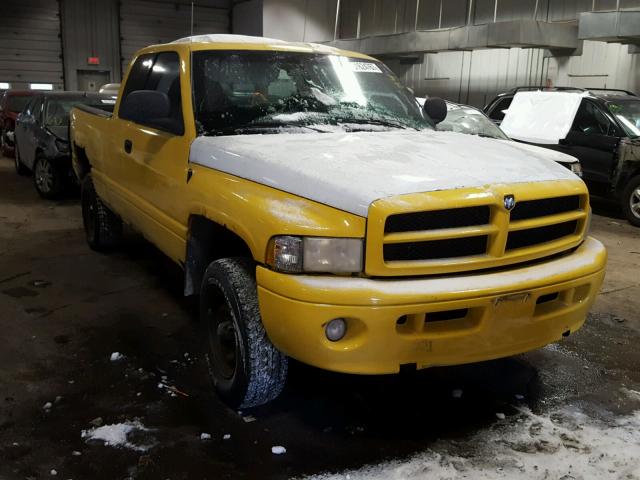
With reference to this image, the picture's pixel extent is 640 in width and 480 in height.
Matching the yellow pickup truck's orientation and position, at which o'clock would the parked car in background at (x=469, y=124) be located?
The parked car in background is roughly at 8 o'clock from the yellow pickup truck.

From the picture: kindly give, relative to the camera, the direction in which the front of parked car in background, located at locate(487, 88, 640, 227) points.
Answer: facing the viewer and to the right of the viewer

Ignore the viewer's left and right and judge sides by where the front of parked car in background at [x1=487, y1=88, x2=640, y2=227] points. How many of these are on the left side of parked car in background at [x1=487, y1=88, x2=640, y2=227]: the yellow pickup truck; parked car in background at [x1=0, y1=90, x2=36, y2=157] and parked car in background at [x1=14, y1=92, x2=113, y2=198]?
0

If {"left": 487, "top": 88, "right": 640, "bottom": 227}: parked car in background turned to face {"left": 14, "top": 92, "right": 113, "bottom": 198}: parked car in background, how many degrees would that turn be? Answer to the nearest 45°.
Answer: approximately 135° to its right

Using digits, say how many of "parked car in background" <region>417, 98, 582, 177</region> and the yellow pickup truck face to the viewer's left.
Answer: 0

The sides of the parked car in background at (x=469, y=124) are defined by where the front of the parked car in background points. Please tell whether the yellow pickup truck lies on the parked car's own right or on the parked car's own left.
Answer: on the parked car's own right

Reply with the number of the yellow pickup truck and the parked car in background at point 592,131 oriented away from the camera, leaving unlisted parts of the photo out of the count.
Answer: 0

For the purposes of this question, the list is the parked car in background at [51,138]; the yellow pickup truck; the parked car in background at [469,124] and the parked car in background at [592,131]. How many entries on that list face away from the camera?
0

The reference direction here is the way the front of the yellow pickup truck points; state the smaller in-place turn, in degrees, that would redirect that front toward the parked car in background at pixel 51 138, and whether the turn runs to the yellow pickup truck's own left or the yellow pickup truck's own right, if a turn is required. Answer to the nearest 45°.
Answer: approximately 180°

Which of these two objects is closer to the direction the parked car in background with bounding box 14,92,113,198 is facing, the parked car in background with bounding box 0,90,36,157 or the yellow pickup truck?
the yellow pickup truck

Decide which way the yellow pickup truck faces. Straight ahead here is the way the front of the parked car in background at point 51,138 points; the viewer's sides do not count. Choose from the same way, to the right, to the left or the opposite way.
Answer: the same way

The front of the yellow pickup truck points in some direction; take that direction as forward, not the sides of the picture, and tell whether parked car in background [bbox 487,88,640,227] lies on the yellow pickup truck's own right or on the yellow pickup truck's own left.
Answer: on the yellow pickup truck's own left

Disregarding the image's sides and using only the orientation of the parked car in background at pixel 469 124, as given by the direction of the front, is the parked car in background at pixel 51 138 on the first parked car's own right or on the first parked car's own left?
on the first parked car's own right

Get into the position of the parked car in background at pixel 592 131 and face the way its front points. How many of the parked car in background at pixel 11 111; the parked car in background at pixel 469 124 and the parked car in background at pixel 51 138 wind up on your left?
0
